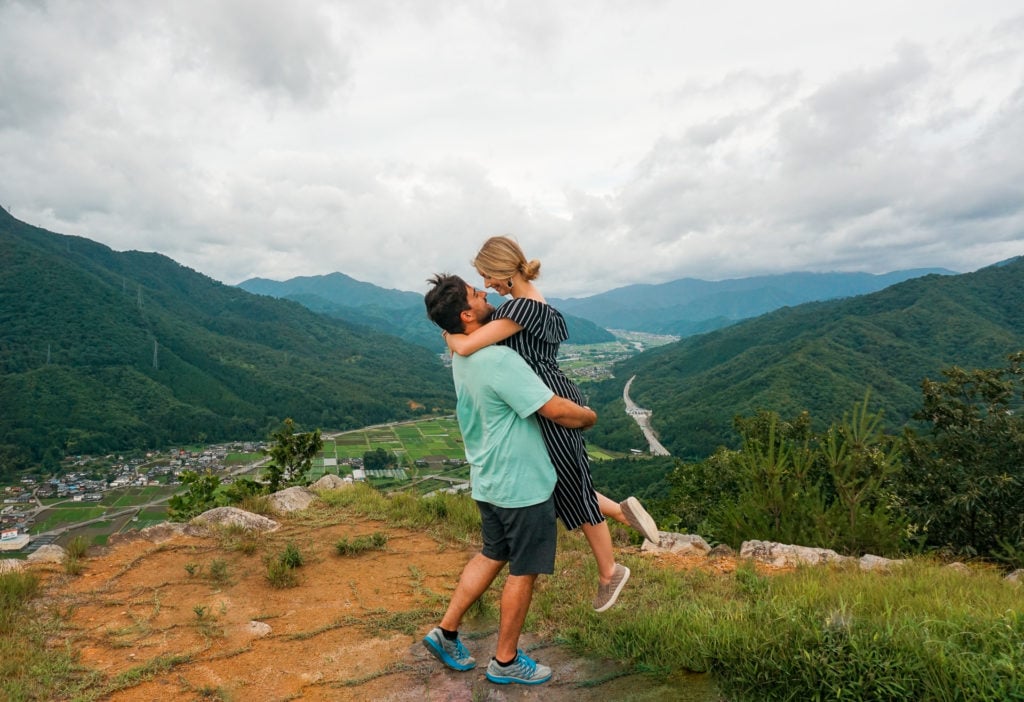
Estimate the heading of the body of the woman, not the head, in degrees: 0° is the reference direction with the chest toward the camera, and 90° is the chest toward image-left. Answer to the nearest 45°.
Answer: approximately 90°

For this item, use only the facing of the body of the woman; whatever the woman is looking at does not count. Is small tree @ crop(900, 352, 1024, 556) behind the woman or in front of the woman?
behind

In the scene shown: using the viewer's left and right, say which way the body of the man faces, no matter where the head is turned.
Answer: facing to the right of the viewer

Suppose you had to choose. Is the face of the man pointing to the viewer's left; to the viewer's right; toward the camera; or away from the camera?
to the viewer's right

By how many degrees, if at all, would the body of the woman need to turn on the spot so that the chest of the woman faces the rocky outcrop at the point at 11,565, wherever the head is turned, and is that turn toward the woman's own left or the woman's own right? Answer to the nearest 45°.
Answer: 0° — they already face it

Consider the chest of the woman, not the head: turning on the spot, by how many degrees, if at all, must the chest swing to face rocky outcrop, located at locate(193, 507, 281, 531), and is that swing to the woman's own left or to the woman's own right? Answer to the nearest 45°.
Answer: approximately 45° to the woman's own right

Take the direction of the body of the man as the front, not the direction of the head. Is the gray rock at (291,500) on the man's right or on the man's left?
on the man's left

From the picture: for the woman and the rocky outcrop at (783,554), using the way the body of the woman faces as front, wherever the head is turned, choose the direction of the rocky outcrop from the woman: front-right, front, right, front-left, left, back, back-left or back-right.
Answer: back-right

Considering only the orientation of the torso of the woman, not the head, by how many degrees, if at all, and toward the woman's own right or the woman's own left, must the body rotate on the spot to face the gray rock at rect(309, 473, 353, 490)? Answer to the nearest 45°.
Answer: approximately 45° to the woman's own right
